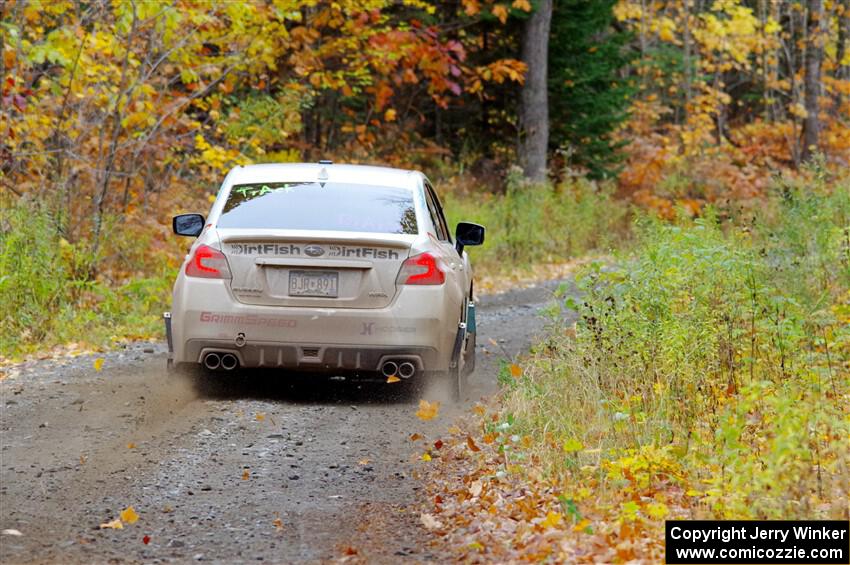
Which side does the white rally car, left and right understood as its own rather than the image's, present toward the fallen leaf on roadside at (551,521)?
back

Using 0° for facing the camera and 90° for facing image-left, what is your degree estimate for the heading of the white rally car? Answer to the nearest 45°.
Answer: approximately 180°

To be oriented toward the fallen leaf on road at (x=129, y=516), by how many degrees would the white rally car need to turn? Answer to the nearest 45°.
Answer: approximately 180°

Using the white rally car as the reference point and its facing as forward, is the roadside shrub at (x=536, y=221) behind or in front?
in front

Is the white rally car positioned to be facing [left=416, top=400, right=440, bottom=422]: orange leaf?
no

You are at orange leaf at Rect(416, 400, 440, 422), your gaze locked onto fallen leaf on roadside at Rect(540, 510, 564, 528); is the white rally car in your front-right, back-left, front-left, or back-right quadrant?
back-right

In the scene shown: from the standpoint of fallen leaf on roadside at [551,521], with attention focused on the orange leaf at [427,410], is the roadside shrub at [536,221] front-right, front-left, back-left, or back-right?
front-right

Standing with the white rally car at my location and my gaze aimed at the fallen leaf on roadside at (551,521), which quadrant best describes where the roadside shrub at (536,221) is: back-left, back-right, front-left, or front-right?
back-left

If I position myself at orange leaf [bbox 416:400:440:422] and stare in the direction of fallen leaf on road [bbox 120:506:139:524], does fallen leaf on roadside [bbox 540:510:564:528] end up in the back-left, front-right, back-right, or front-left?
front-left
